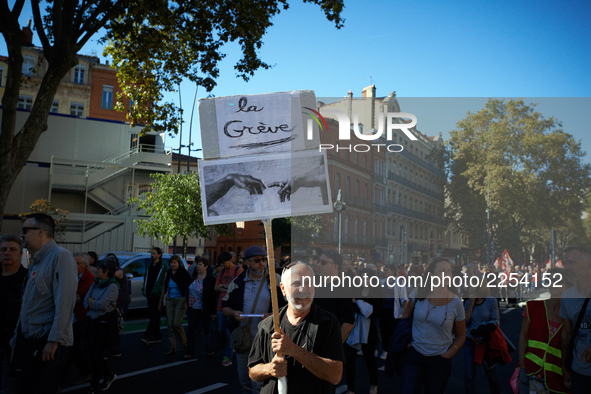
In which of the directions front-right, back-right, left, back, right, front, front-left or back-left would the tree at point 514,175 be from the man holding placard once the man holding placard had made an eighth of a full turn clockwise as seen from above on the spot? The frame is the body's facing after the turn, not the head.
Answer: back

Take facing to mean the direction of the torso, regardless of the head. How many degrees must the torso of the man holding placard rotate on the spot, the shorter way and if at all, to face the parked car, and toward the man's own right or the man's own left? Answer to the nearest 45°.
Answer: approximately 180°

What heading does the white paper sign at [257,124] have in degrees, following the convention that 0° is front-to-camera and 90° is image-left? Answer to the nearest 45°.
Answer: approximately 0°

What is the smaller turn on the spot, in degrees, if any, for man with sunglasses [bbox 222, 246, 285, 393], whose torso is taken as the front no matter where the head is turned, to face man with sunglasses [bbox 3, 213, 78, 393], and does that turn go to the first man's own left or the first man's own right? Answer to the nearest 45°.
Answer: approximately 90° to the first man's own right

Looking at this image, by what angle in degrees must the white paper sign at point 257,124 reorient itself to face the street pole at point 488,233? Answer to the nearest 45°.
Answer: approximately 135° to its left

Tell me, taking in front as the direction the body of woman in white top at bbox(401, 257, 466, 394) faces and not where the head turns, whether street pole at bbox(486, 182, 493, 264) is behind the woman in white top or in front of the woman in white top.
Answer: behind

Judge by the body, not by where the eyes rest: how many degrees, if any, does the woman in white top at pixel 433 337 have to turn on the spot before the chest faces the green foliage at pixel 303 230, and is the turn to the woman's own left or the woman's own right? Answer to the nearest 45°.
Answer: approximately 135° to the woman's own right
